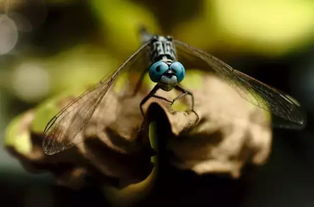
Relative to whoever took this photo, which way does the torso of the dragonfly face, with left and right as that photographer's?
facing the viewer
